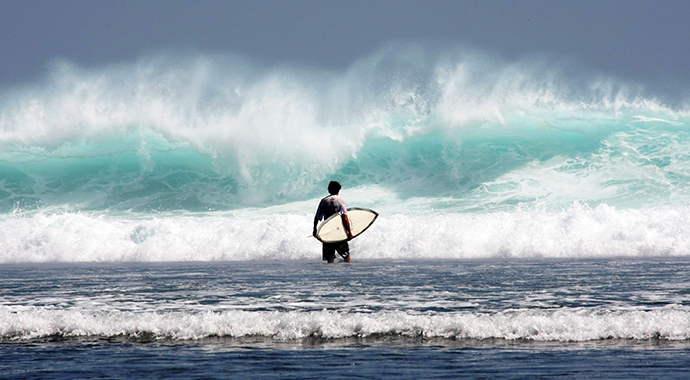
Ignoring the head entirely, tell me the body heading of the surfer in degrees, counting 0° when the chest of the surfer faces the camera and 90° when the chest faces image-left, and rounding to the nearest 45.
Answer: approximately 180°

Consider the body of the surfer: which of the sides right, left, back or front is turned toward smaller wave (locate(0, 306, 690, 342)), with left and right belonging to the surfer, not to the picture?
back
